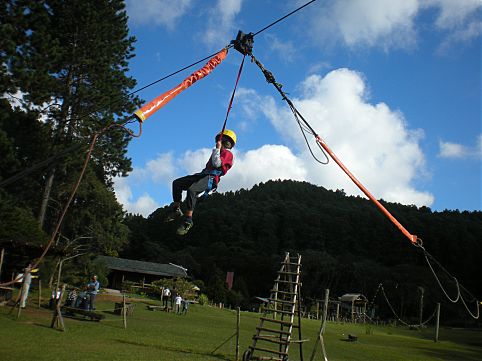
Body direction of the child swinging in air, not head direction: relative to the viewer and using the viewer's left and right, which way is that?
facing to the left of the viewer

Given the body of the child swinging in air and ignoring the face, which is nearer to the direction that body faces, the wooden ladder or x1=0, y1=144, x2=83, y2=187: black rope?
the black rope

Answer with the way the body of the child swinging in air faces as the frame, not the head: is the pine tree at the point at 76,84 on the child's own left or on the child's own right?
on the child's own right

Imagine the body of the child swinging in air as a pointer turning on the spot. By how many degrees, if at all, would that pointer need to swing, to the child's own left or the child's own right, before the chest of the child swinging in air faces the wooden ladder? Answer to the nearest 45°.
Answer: approximately 135° to the child's own right

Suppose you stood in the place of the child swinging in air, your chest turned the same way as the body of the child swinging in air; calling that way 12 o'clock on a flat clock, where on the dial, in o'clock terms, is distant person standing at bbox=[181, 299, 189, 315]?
The distant person standing is roughly at 3 o'clock from the child swinging in air.
